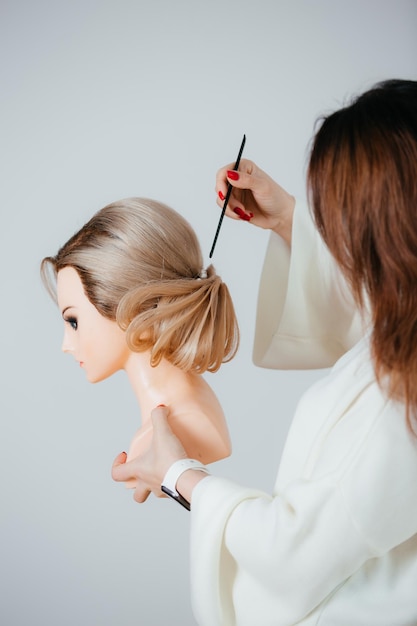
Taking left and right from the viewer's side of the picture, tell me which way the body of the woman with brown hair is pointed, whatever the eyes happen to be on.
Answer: facing away from the viewer and to the left of the viewer

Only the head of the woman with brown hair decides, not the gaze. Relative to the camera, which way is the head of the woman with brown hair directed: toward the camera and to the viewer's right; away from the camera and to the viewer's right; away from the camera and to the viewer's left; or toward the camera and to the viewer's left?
away from the camera and to the viewer's left
